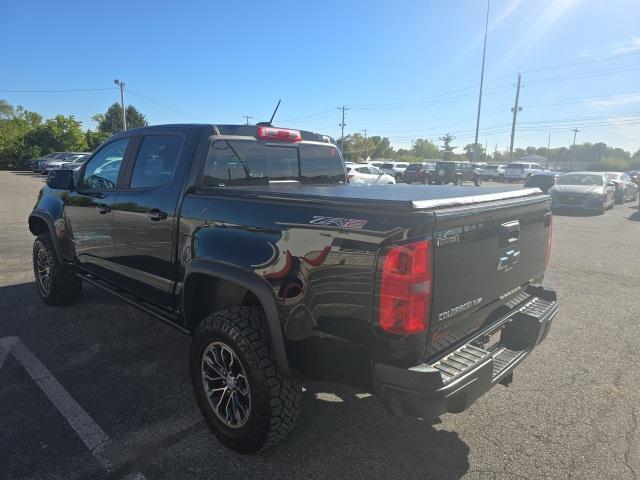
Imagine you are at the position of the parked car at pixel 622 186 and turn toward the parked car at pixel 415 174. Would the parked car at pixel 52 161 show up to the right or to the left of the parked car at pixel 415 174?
left

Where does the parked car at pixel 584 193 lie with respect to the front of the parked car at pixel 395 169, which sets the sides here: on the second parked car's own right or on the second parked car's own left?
on the second parked car's own left

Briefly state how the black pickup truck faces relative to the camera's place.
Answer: facing away from the viewer and to the left of the viewer

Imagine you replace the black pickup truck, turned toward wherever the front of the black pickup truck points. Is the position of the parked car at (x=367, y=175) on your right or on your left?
on your right
